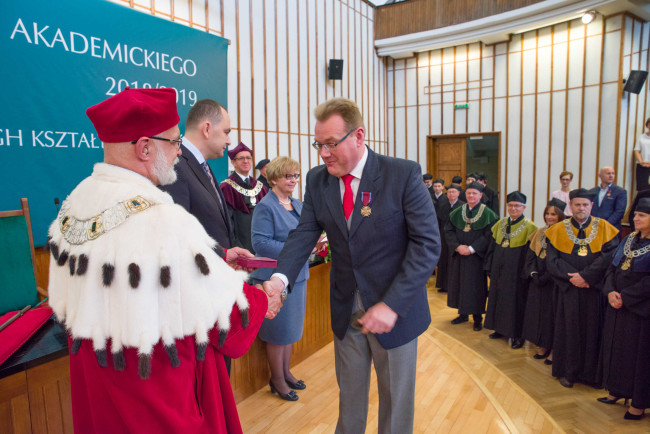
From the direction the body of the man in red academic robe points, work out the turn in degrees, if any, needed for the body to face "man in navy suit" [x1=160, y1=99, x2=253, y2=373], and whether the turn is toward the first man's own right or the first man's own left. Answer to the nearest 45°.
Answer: approximately 45° to the first man's own left

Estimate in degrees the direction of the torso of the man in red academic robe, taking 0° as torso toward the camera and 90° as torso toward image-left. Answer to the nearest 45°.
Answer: approximately 225°

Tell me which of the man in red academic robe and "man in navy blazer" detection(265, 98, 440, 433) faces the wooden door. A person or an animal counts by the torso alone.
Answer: the man in red academic robe

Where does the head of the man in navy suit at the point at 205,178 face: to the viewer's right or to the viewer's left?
to the viewer's right

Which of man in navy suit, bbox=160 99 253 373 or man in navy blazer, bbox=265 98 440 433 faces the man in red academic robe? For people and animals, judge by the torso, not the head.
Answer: man in navy blazer, bbox=265 98 440 433

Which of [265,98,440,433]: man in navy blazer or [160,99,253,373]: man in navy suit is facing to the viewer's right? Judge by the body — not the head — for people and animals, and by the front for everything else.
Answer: [160,99,253,373]: man in navy suit

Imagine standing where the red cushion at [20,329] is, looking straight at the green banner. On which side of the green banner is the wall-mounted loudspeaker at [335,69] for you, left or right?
right

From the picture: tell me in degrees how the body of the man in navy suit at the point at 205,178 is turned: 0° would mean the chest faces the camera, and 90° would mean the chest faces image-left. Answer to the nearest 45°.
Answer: approximately 270°

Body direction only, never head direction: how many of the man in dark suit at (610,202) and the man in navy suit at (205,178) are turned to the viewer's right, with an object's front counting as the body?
1

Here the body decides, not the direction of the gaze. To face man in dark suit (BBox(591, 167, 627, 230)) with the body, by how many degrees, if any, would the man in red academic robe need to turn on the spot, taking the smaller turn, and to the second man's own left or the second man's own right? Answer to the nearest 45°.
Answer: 0° — they already face them

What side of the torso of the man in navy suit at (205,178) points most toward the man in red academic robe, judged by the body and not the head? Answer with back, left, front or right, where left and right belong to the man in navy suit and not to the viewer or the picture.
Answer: right

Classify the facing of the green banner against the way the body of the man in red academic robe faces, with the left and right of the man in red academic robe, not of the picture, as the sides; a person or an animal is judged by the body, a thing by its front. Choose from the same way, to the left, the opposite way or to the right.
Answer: to the right
